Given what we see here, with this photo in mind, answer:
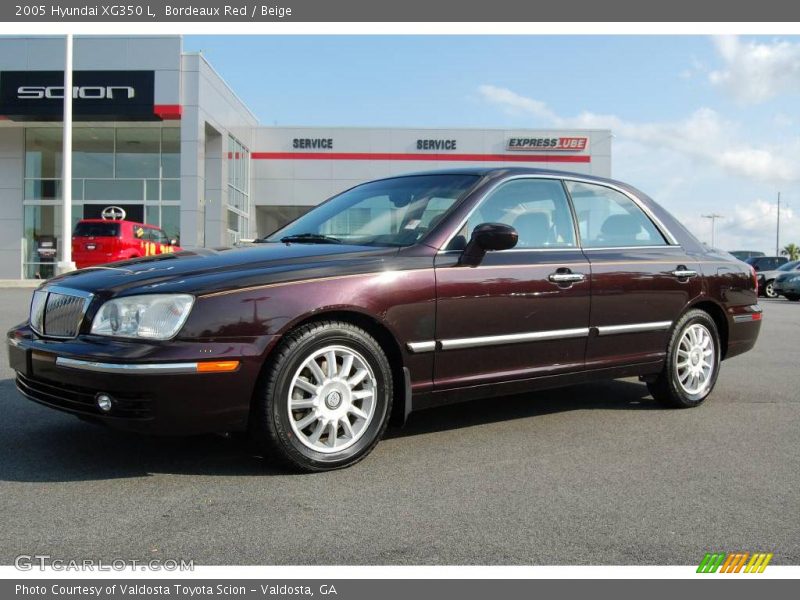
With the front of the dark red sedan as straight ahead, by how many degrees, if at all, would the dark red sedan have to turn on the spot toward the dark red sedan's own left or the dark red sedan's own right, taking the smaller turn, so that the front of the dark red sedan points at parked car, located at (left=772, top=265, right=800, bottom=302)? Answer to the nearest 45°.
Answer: approximately 180°

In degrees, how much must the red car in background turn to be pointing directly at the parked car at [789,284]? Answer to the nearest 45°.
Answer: approximately 45° to its right

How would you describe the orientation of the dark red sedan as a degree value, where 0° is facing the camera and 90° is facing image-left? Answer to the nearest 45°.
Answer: approximately 45°

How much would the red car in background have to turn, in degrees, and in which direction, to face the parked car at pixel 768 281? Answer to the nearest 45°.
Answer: approximately 45° to its right

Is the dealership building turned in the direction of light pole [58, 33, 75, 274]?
yes

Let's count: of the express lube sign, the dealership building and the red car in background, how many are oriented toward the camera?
2

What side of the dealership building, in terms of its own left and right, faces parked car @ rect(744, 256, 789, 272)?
left

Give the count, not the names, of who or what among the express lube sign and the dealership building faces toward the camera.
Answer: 2

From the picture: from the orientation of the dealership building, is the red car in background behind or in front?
in front

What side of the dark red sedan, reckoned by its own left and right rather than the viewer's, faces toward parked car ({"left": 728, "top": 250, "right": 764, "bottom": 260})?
back

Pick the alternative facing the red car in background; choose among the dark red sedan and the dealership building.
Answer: the dealership building
